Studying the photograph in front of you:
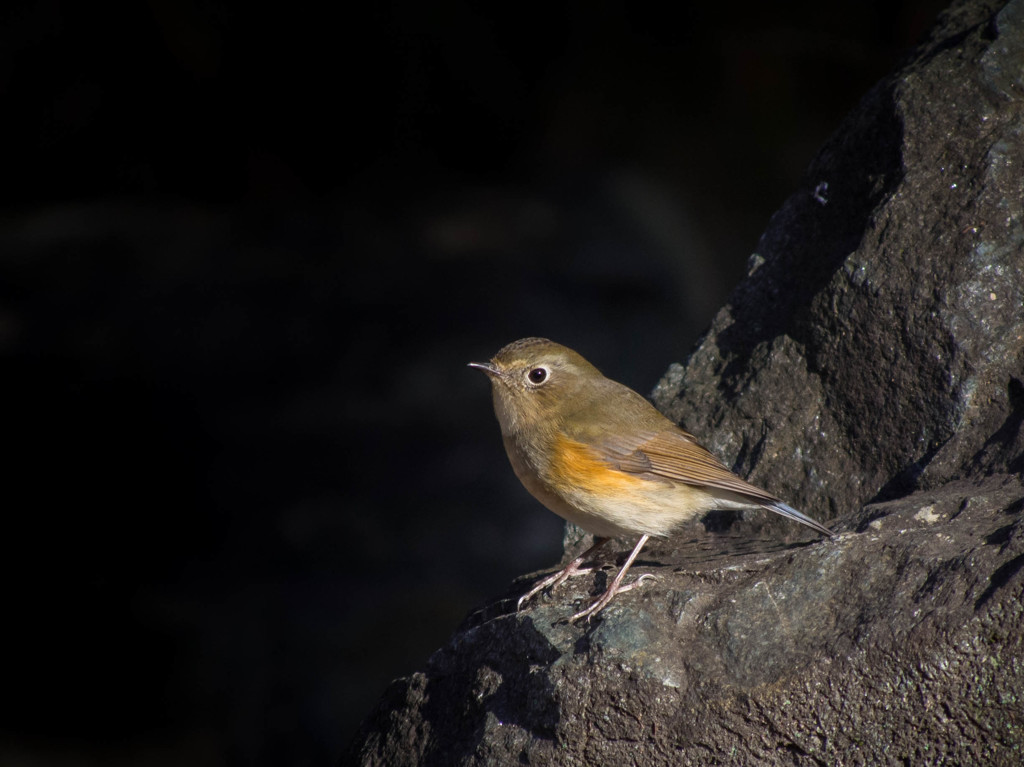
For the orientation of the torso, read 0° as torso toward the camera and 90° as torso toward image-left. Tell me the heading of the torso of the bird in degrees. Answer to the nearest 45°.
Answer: approximately 90°
